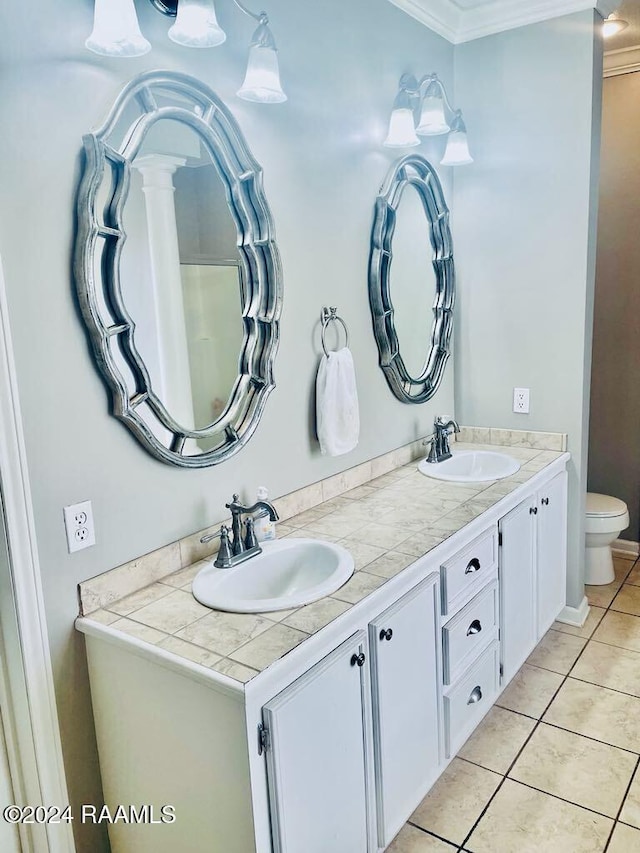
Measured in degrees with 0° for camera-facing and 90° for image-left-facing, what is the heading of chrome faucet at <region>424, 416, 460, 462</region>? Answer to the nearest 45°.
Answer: approximately 315°

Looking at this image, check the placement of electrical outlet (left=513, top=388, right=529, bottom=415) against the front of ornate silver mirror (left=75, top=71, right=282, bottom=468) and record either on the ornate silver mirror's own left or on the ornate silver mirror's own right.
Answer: on the ornate silver mirror's own left

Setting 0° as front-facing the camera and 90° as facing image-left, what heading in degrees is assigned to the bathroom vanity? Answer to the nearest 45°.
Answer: approximately 315°
